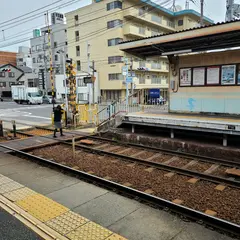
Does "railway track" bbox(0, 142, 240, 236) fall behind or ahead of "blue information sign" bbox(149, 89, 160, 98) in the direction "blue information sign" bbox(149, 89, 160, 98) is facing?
ahead

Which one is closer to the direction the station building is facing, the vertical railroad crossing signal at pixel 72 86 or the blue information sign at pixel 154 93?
the vertical railroad crossing signal

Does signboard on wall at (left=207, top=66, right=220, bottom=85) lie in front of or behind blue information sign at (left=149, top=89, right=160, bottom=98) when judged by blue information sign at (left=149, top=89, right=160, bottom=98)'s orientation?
in front

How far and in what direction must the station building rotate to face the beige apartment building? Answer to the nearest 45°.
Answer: approximately 135° to its right

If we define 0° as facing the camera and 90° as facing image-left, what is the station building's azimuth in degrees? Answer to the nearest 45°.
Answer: approximately 45°

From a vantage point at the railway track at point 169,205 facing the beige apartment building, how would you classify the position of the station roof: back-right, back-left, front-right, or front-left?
front-right

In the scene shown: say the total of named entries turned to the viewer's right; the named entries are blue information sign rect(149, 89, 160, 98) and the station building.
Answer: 0

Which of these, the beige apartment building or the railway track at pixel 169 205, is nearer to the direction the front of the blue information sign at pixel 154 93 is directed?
the railway track

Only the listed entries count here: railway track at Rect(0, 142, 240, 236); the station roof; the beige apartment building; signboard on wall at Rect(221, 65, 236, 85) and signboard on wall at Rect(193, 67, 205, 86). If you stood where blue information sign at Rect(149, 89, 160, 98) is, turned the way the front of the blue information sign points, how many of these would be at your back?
1

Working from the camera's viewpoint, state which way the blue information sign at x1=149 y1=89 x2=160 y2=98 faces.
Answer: facing the viewer

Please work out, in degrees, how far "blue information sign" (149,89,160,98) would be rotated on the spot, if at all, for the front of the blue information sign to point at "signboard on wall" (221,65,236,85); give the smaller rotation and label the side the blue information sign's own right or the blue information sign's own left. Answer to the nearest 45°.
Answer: approximately 45° to the blue information sign's own left

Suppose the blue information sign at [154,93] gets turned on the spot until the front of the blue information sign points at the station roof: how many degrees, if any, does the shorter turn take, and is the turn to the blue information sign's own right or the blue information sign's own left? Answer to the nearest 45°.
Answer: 0° — it already faces it
